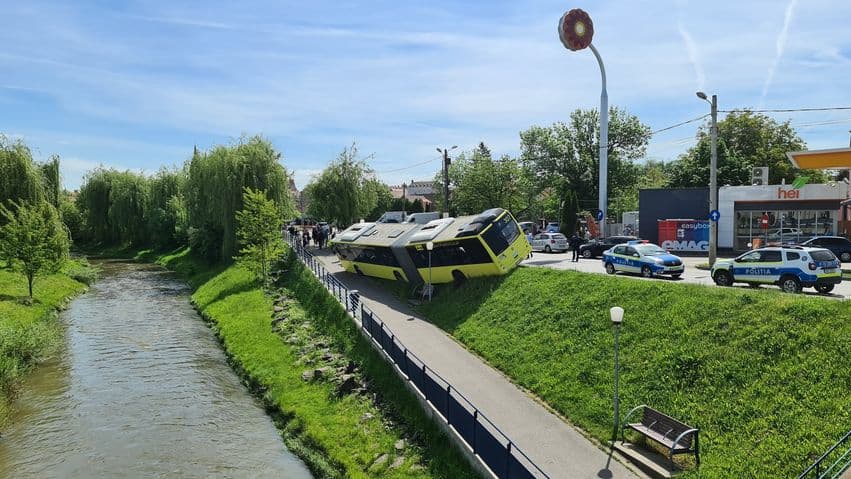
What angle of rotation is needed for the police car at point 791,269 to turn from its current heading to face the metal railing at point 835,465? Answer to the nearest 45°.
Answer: approximately 135° to its left

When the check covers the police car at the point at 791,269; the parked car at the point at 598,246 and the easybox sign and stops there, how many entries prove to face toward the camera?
1

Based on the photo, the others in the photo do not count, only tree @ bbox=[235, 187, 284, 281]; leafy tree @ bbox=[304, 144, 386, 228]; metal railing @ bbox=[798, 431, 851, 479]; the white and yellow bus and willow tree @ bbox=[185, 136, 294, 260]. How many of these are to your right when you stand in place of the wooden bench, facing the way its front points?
4

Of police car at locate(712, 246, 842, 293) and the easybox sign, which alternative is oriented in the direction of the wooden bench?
the easybox sign

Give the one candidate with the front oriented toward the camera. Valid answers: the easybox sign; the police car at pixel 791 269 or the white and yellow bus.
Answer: the easybox sign

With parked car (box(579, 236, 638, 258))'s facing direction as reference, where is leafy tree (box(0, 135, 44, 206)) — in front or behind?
in front

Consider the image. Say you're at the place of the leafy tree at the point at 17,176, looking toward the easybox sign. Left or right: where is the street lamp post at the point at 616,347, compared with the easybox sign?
right

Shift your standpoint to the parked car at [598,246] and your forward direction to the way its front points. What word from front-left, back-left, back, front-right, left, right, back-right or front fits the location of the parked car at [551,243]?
front-right

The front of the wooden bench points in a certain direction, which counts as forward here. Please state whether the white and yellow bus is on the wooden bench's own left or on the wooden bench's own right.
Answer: on the wooden bench's own right

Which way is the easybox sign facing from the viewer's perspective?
toward the camera

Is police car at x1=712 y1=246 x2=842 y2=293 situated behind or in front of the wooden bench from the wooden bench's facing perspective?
behind

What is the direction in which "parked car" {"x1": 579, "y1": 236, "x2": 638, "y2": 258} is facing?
to the viewer's left

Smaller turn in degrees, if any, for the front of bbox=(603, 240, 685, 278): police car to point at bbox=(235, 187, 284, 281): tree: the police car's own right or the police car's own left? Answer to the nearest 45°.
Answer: approximately 135° to the police car's own right
